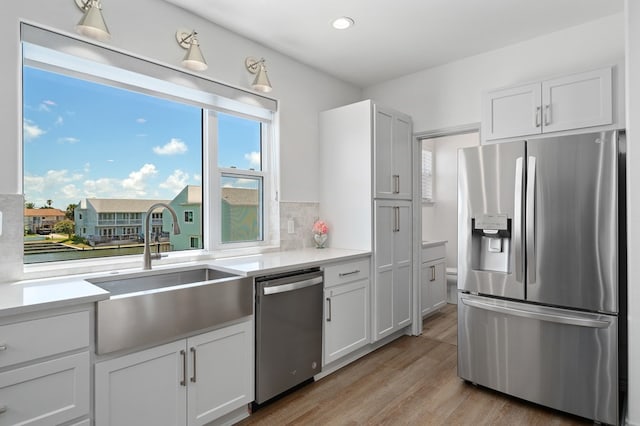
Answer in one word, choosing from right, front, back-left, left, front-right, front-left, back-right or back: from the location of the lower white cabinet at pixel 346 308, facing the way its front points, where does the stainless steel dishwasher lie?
right

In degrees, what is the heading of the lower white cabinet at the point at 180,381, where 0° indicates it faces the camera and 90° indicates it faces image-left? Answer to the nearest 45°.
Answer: approximately 315°

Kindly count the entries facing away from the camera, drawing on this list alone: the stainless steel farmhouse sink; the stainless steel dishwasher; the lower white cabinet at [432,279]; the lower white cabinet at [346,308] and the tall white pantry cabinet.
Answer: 0

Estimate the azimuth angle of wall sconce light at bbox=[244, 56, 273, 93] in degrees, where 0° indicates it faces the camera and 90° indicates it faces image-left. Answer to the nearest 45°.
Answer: approximately 315°

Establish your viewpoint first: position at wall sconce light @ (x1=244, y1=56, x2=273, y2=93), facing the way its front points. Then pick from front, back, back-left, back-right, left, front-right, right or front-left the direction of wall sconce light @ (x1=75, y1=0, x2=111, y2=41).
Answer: right

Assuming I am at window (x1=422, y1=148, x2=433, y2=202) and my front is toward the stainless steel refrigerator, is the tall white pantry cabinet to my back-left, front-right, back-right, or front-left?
front-right

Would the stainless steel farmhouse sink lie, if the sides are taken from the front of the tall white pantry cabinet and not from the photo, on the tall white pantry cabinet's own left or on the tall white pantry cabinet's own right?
on the tall white pantry cabinet's own right

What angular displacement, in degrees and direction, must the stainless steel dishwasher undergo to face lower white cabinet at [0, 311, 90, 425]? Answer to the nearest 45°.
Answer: approximately 90° to its right

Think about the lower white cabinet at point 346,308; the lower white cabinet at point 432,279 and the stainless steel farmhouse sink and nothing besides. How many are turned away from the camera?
0

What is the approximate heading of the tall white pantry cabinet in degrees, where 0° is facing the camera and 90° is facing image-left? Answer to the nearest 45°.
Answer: approximately 315°

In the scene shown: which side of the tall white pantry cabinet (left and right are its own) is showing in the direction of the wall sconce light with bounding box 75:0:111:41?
right

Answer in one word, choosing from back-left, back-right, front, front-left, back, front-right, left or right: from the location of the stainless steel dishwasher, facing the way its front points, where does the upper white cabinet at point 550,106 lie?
front-left

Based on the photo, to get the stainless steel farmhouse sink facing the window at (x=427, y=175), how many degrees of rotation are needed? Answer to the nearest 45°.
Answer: approximately 90° to its left

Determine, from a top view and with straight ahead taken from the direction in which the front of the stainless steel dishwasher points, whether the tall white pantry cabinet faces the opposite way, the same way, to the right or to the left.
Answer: the same way

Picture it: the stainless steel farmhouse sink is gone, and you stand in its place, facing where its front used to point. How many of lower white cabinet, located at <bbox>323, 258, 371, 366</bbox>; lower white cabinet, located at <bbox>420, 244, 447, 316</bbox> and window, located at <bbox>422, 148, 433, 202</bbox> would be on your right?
0

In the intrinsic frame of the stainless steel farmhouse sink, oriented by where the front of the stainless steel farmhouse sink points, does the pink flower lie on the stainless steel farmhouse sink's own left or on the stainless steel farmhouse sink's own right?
on the stainless steel farmhouse sink's own left

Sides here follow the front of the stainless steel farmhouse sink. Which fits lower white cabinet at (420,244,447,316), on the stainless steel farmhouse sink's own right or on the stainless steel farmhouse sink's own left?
on the stainless steel farmhouse sink's own left

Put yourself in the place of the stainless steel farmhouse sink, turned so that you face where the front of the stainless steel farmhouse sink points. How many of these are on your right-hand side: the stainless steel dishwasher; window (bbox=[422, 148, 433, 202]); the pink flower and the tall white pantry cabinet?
0
